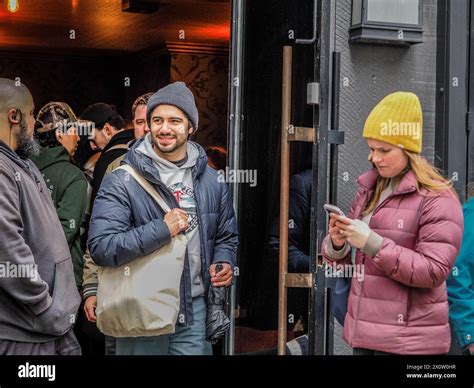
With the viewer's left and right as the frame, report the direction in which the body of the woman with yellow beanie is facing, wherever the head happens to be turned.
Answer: facing the viewer and to the left of the viewer

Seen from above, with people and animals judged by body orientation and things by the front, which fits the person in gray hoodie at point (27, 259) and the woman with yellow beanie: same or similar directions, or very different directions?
very different directions

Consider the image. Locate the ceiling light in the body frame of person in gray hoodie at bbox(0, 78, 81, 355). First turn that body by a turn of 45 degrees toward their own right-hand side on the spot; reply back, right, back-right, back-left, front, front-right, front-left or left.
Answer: back-left

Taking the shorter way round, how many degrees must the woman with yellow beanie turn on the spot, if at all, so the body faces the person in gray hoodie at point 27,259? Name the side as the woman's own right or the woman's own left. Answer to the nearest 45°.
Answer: approximately 45° to the woman's own right

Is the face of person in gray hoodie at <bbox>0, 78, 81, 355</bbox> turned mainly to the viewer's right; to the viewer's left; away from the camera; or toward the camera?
to the viewer's right

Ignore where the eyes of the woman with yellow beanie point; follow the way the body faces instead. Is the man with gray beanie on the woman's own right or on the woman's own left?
on the woman's own right

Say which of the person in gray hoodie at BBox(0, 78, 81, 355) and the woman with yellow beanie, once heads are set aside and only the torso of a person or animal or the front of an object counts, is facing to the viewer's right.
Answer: the person in gray hoodie

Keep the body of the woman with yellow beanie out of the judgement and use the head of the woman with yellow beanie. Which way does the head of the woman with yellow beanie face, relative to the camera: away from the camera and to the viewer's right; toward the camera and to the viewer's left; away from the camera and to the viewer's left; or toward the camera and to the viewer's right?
toward the camera and to the viewer's left

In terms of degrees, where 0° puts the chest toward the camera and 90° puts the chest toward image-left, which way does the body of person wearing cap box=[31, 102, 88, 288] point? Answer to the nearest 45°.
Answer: approximately 225°

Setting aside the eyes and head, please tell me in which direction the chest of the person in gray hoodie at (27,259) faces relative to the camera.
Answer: to the viewer's right

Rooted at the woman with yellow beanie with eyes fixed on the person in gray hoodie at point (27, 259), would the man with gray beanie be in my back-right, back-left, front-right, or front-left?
front-right
